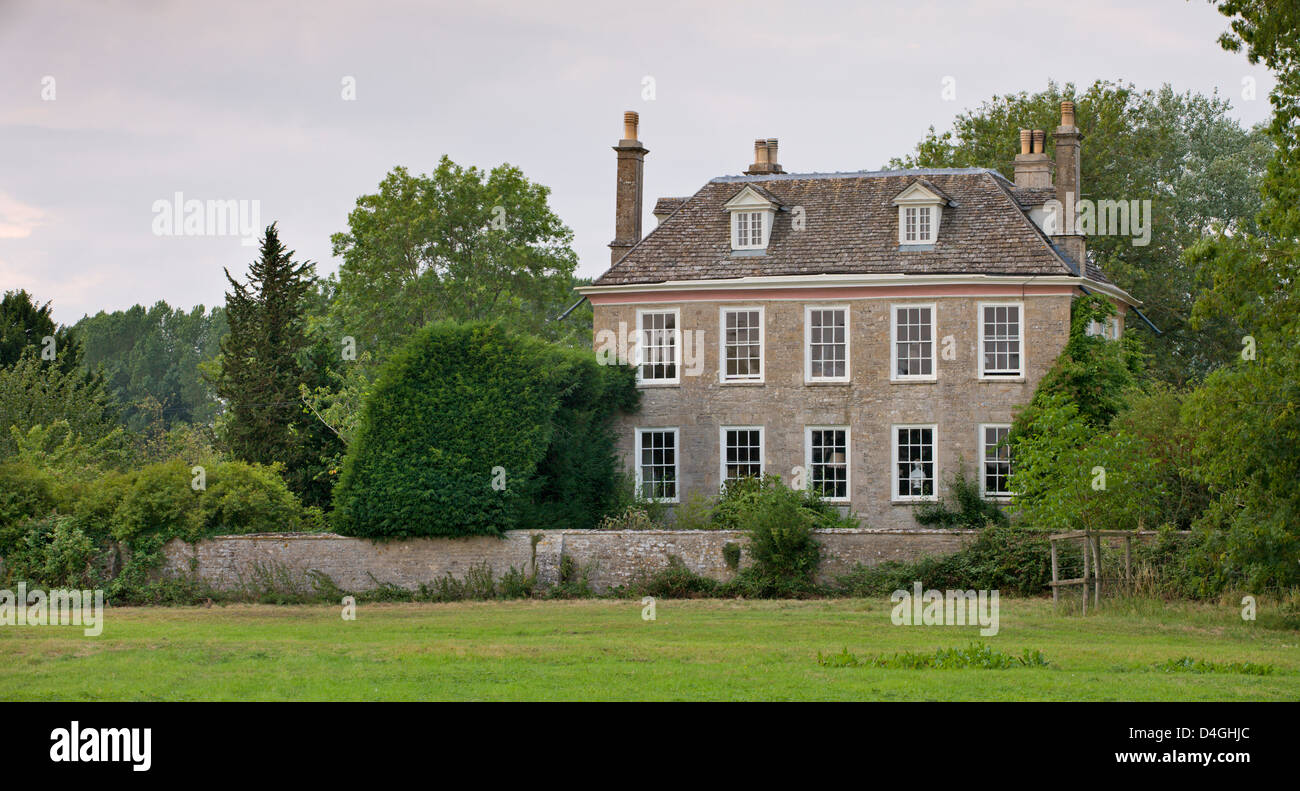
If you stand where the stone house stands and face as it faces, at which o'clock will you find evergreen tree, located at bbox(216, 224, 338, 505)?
The evergreen tree is roughly at 3 o'clock from the stone house.

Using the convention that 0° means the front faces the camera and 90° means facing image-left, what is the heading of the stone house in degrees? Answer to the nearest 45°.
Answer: approximately 0°

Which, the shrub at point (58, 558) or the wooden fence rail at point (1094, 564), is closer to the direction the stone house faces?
the wooden fence rail

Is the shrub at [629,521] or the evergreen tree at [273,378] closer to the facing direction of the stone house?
the shrub

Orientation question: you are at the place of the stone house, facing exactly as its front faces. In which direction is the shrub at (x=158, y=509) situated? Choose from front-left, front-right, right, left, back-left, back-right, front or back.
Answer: front-right

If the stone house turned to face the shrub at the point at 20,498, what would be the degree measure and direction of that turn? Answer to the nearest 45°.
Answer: approximately 45° to its right

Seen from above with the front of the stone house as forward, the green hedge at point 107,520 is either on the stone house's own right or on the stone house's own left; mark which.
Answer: on the stone house's own right

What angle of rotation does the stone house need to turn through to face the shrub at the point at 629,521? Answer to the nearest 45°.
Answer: approximately 45° to its right
